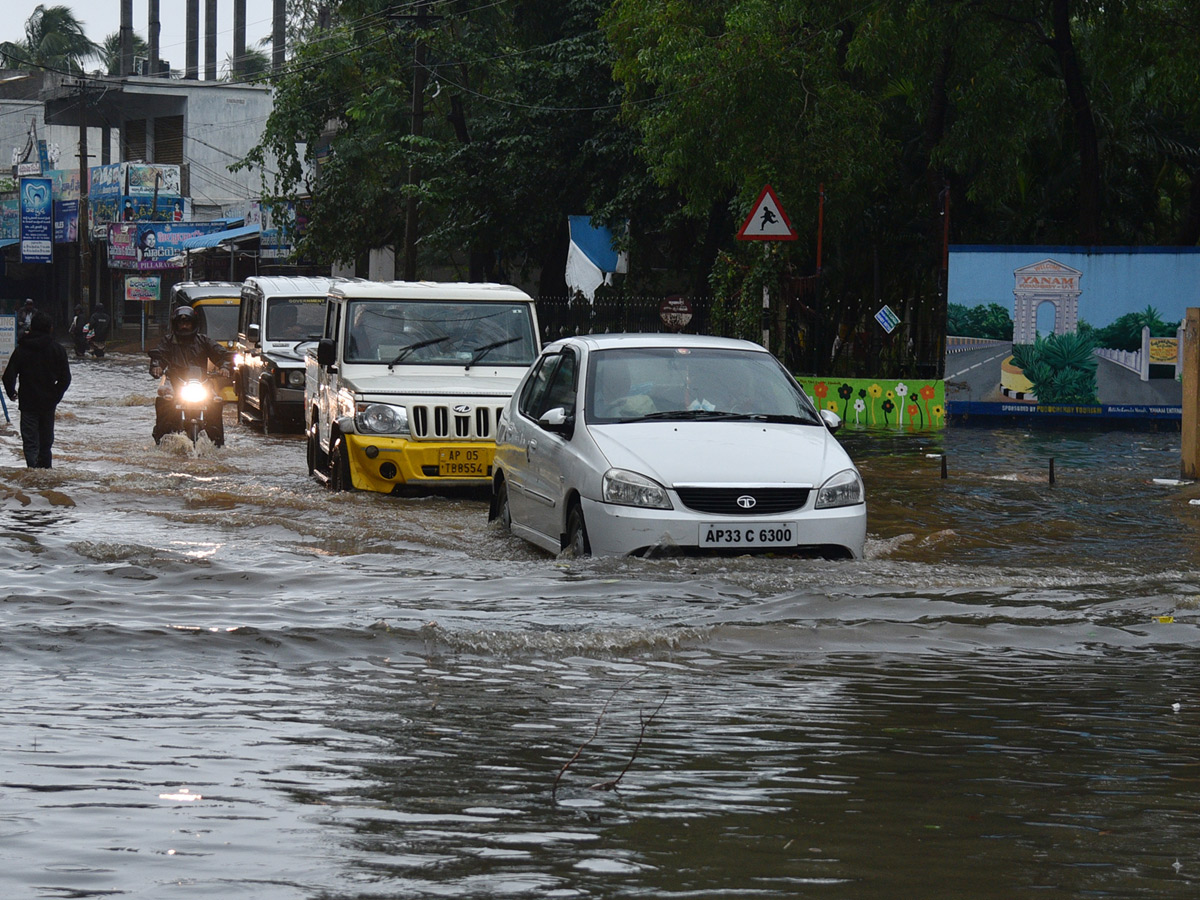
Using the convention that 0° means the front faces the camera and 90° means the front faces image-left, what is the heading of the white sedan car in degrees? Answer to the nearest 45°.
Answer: approximately 315°

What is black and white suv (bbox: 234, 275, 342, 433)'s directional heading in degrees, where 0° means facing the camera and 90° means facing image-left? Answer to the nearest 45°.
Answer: approximately 315°

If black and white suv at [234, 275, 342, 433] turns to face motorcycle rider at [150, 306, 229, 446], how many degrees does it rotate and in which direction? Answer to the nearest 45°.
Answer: approximately 45° to its right

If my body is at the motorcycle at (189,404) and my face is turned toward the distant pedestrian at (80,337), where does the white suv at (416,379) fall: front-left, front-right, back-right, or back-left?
back-right

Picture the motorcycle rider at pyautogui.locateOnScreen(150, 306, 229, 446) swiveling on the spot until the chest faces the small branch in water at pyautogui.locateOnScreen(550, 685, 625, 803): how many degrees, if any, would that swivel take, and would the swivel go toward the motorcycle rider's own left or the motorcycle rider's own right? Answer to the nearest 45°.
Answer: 0° — they already face it
